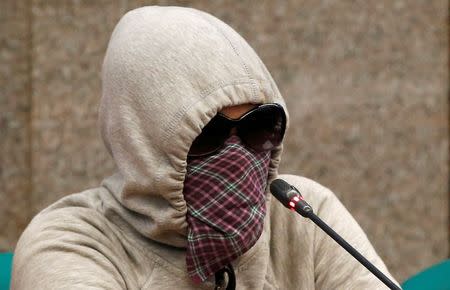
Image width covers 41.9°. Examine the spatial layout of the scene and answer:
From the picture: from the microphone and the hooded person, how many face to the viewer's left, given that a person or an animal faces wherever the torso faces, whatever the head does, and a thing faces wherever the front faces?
1

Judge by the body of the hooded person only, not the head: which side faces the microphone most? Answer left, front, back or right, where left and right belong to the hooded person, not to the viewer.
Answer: front

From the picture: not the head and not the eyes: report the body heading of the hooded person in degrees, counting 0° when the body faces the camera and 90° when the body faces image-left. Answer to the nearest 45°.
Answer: approximately 315°

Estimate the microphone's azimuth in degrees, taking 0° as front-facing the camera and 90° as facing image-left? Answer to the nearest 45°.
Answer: approximately 90°
